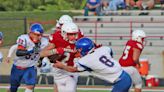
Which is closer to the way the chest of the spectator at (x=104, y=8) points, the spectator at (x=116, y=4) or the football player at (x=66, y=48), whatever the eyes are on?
the football player

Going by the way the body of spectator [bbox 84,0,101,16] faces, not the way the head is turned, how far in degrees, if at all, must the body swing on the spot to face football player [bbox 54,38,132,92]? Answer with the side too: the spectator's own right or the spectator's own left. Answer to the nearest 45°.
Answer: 0° — they already face them

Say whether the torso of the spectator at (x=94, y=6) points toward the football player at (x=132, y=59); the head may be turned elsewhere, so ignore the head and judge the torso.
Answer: yes

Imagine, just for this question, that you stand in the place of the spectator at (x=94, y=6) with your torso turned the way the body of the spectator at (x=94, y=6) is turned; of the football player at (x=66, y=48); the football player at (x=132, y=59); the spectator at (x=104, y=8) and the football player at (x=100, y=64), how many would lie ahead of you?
3

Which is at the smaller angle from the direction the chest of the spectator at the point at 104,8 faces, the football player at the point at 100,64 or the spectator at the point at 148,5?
the football player

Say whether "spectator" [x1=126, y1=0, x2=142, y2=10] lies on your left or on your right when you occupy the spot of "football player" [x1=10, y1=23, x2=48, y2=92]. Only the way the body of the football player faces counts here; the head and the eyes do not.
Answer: on your left
